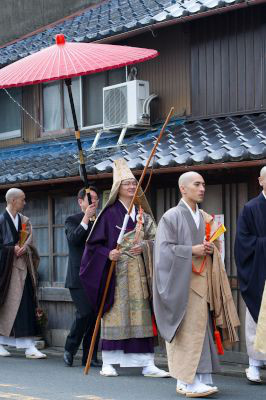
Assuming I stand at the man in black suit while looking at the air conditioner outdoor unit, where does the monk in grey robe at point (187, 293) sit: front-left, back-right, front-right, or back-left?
back-right

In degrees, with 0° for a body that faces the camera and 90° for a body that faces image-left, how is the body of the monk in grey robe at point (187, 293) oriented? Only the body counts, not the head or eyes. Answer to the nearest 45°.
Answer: approximately 315°

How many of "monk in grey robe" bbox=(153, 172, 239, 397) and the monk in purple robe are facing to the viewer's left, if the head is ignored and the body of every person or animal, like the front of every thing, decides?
0

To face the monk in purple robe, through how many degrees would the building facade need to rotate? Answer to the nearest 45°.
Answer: approximately 45° to its left

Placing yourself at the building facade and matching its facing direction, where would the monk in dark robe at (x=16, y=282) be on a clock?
The monk in dark robe is roughly at 1 o'clock from the building facade.

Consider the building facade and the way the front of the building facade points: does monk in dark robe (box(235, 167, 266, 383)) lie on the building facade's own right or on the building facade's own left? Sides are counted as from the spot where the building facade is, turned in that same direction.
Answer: on the building facade's own left

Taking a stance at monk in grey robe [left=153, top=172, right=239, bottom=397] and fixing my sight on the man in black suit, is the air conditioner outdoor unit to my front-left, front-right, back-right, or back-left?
front-right

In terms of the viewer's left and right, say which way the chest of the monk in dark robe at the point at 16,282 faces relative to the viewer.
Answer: facing the viewer and to the right of the viewer

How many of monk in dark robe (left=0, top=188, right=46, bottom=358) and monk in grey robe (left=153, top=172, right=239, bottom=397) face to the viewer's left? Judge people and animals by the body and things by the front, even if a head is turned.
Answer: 0

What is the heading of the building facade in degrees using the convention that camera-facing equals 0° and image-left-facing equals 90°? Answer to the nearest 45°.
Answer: approximately 45°
